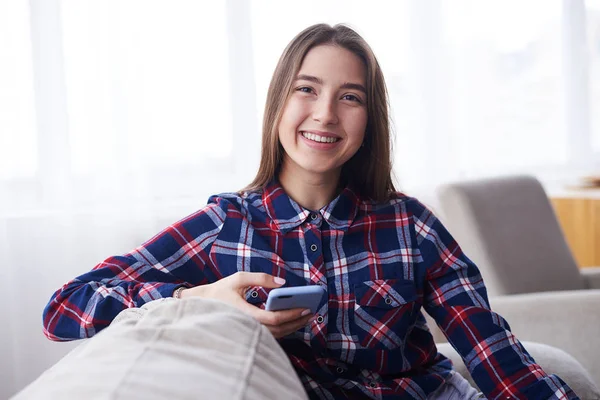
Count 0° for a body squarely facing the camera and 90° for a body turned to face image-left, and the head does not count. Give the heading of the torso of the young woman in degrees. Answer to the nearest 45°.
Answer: approximately 0°
